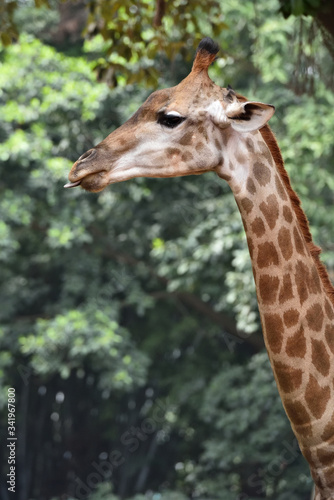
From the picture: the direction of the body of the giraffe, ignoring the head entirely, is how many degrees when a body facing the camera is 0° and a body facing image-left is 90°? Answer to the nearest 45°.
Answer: approximately 90°
